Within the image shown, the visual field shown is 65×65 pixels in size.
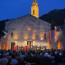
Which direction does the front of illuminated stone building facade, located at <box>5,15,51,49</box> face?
toward the camera
